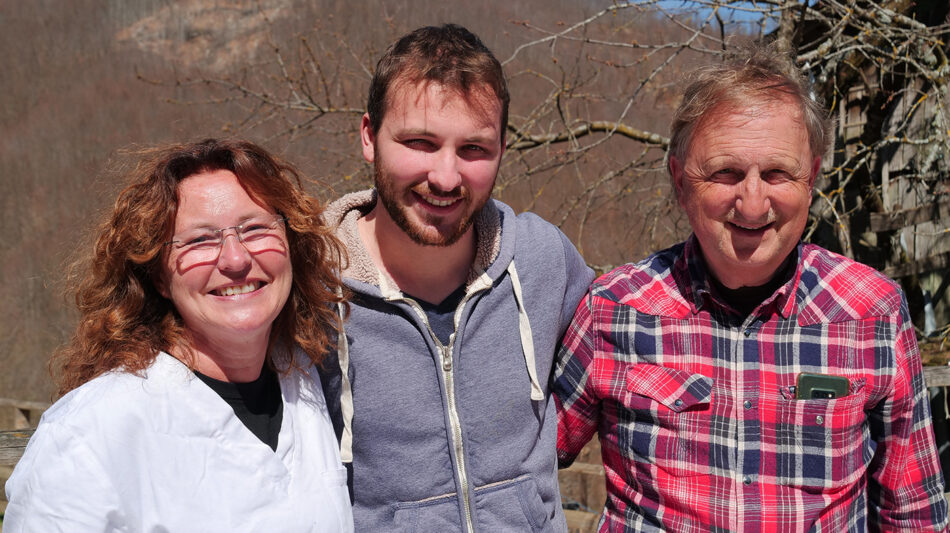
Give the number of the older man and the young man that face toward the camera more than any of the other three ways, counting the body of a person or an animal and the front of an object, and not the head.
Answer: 2

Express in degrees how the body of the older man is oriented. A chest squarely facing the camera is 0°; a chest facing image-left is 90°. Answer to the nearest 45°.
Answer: approximately 0°

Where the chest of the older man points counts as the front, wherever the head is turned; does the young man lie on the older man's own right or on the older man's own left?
on the older man's own right

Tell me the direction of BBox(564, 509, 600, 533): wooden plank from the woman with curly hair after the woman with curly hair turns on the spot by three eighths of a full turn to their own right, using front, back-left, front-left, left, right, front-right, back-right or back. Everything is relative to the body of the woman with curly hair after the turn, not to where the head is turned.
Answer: back-right

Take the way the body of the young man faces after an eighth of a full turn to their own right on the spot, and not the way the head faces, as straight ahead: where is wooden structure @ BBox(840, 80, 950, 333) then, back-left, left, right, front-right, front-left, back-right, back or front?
back

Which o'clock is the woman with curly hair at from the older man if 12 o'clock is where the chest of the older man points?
The woman with curly hair is roughly at 2 o'clock from the older man.

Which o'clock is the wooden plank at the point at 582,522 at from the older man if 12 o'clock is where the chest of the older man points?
The wooden plank is roughly at 5 o'clock from the older man.
